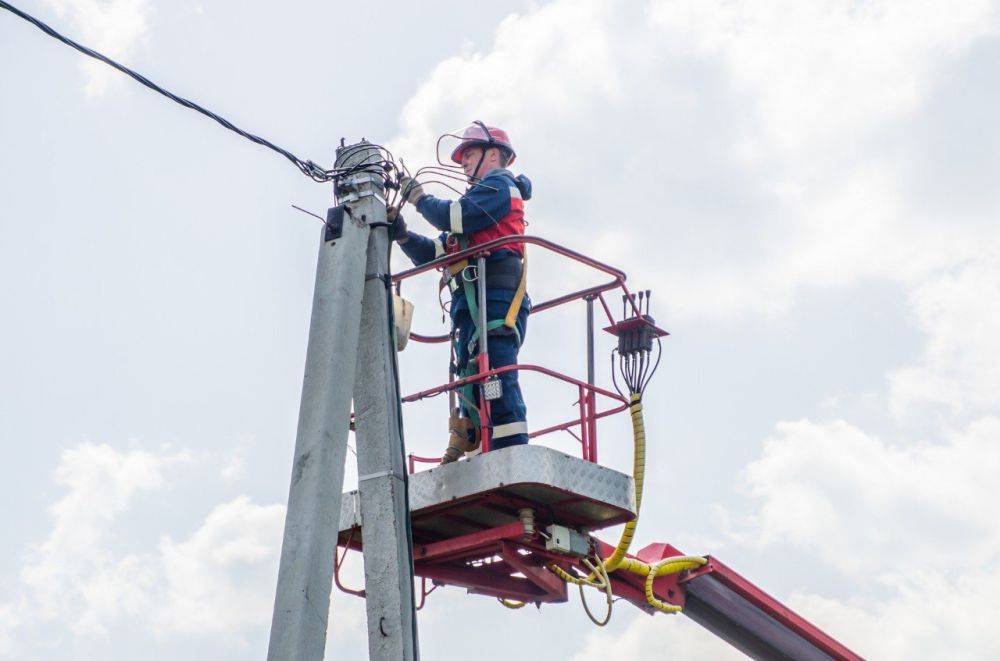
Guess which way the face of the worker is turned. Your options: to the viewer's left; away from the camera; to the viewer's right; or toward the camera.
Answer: to the viewer's left

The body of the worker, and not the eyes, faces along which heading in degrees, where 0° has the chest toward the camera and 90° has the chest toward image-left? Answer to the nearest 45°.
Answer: approximately 90°
